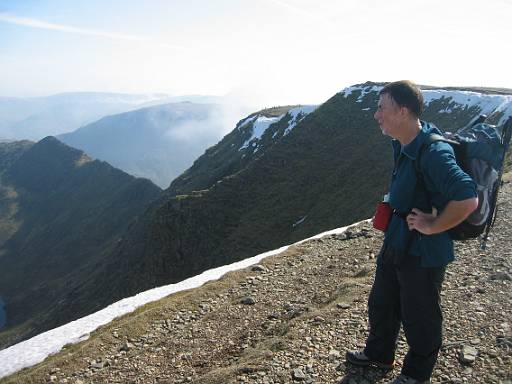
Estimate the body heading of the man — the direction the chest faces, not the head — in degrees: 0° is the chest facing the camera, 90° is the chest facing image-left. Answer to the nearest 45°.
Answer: approximately 90°

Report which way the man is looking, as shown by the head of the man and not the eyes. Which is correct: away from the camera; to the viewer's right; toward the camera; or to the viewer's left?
to the viewer's left
